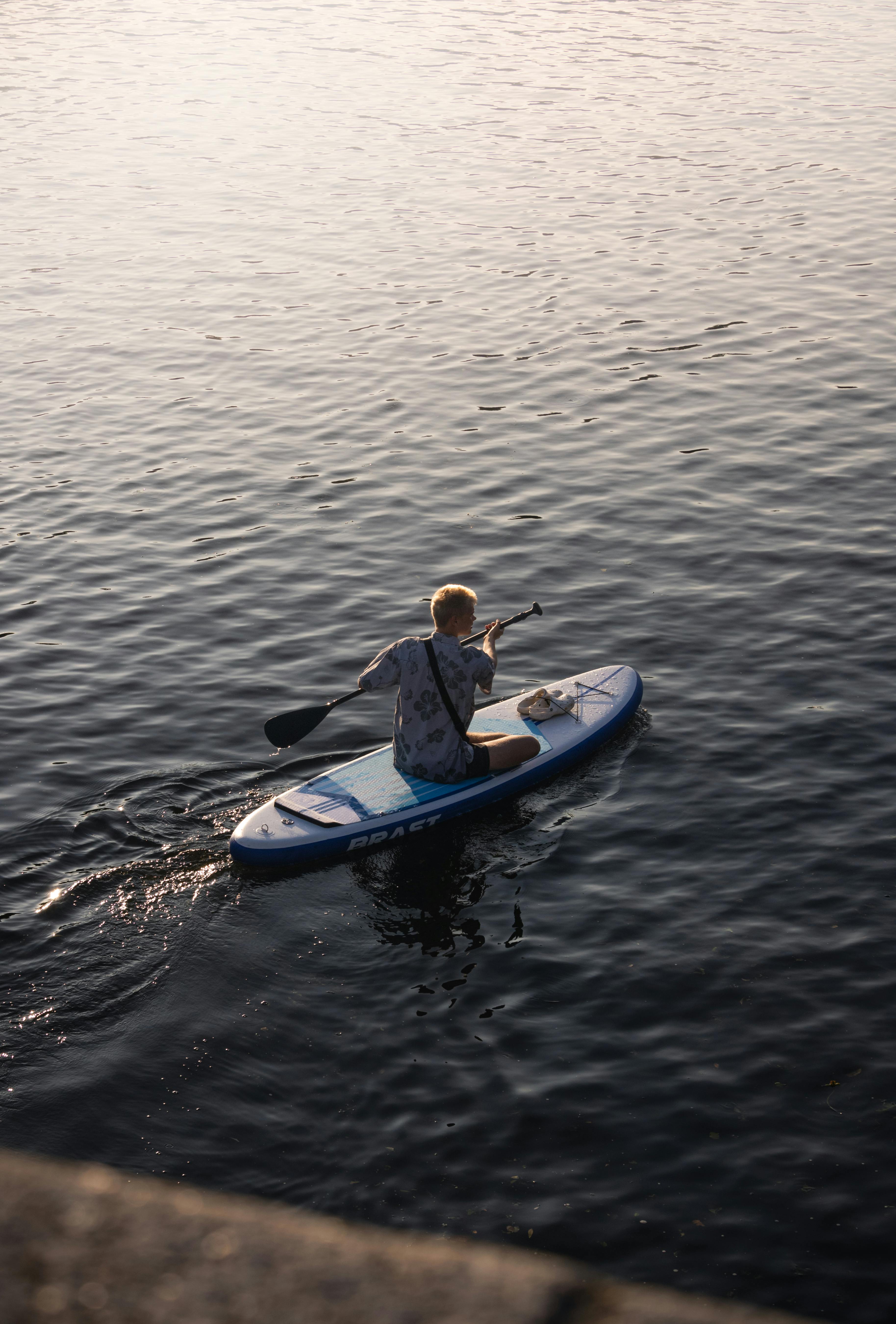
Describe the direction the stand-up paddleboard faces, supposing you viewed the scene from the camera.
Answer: facing away from the viewer and to the right of the viewer

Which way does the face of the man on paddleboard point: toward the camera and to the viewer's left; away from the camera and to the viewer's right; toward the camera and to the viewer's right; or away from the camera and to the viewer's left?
away from the camera and to the viewer's right

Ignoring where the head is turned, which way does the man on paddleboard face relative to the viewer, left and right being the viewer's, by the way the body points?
facing away from the viewer and to the right of the viewer
